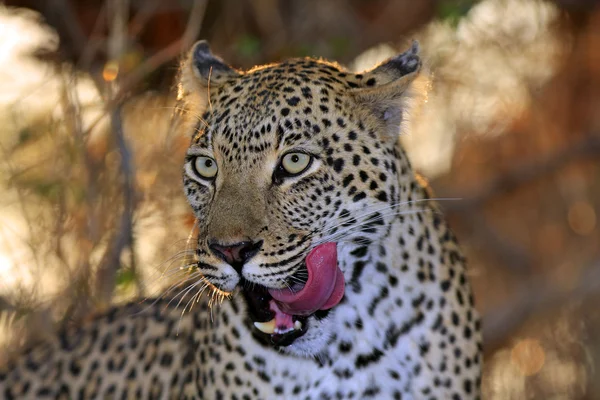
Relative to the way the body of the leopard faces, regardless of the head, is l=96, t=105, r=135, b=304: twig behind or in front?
behind

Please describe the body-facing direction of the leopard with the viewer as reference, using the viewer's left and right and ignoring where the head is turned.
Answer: facing the viewer and to the right of the viewer

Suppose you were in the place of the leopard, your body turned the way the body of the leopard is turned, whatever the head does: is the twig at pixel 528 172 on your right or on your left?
on your left

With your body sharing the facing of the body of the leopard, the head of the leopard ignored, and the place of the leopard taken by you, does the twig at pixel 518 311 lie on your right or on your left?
on your left
